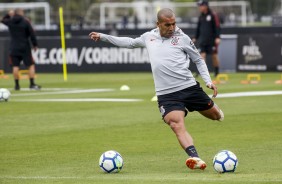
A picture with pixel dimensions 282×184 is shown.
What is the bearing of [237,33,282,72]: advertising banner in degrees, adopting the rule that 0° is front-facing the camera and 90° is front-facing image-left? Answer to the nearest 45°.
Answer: approximately 0°

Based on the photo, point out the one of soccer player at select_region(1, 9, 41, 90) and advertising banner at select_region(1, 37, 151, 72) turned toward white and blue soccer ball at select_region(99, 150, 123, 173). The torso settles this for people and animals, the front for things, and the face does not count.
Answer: the advertising banner

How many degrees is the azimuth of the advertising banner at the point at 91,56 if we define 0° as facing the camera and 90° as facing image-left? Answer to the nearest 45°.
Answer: approximately 0°

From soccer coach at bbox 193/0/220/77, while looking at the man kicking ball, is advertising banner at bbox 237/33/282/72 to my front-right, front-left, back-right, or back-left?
back-left

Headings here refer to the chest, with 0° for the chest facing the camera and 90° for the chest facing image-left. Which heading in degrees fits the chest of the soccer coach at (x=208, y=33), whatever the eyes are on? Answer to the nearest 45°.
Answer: approximately 45°

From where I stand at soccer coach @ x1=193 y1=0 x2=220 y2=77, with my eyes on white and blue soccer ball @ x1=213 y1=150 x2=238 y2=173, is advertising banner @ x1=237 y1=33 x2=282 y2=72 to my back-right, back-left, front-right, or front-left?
back-left

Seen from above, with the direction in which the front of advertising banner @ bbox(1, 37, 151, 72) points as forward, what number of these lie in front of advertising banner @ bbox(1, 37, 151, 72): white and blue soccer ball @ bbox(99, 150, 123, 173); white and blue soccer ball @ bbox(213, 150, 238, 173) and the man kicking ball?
3
